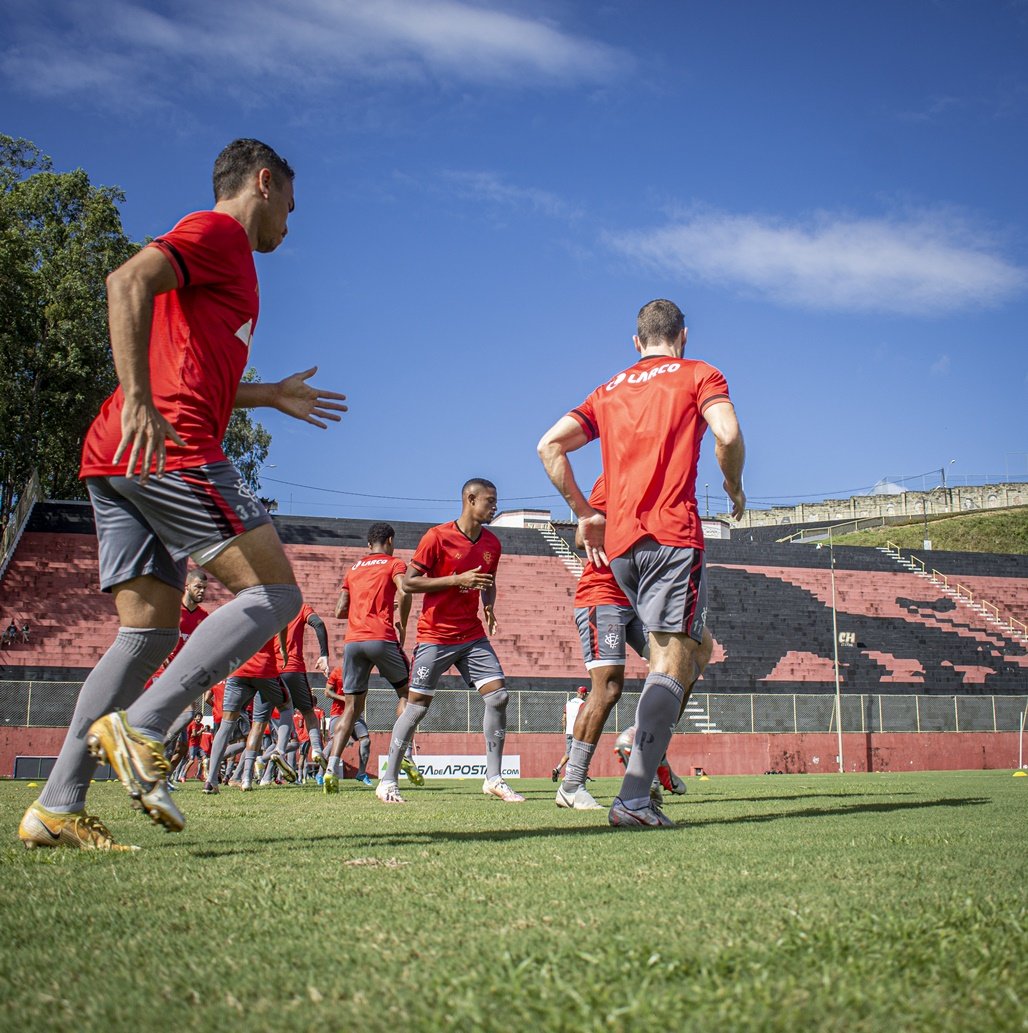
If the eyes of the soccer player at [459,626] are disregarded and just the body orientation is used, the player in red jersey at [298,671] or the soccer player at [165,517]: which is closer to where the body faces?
the soccer player

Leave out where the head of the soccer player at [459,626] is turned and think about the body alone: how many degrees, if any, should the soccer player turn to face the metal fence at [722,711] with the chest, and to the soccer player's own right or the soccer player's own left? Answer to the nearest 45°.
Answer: approximately 135° to the soccer player's own left

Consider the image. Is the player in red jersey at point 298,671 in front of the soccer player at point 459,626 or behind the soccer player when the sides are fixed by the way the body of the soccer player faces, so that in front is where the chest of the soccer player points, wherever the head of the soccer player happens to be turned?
behind

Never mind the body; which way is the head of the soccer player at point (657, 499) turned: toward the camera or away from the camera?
away from the camera

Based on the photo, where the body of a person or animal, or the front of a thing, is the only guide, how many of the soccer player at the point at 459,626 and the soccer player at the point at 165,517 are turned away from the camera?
0

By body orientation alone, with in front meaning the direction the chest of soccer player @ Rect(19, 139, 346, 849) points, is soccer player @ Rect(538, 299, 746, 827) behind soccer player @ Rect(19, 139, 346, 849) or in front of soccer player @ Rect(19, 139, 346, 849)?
in front

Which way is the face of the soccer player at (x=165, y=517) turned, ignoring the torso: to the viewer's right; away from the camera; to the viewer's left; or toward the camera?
to the viewer's right

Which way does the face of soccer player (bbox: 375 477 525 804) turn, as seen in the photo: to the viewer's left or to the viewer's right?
to the viewer's right

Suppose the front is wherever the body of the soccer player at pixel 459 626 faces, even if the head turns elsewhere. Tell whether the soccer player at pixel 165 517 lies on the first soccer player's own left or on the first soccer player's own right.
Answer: on the first soccer player's own right

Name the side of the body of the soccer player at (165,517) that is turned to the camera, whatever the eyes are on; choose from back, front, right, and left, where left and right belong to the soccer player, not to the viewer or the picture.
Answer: right
